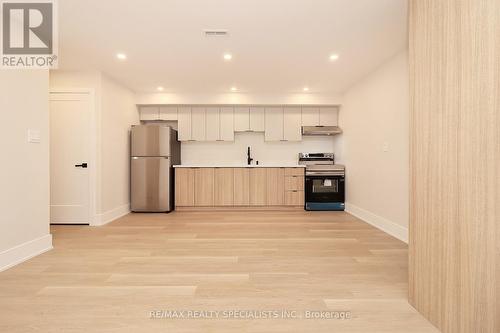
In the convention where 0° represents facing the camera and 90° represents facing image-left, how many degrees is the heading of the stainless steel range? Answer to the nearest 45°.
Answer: approximately 0°

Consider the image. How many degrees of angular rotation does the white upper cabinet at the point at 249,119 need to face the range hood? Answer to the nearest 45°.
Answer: approximately 90° to its left

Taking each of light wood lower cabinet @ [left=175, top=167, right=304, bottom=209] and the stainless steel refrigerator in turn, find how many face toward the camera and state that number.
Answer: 2

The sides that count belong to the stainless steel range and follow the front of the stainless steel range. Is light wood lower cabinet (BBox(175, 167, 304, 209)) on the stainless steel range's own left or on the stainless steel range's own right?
on the stainless steel range's own right

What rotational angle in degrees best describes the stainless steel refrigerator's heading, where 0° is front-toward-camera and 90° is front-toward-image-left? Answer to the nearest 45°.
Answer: approximately 0°

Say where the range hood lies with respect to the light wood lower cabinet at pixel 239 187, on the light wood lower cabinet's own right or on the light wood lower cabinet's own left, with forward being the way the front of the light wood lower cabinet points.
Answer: on the light wood lower cabinet's own left
